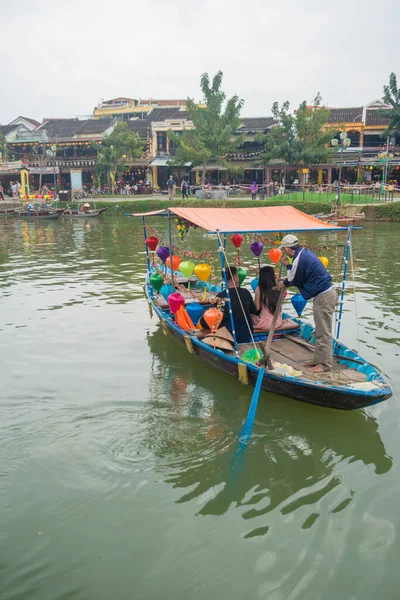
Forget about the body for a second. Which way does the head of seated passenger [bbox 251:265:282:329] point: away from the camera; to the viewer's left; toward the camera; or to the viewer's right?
away from the camera

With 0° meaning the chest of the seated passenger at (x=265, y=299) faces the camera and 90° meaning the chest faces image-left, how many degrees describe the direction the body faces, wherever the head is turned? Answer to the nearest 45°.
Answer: approximately 180°

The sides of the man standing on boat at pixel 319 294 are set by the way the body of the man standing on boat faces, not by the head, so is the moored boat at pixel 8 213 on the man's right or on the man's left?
on the man's right

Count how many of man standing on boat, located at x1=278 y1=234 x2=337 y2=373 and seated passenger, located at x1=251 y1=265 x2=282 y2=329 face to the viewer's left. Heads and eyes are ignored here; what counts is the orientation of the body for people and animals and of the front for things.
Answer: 1

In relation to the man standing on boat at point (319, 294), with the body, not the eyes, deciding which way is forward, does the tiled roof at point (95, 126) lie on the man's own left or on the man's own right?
on the man's own right

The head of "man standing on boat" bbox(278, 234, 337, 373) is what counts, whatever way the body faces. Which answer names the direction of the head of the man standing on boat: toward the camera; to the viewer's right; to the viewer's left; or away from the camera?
to the viewer's left

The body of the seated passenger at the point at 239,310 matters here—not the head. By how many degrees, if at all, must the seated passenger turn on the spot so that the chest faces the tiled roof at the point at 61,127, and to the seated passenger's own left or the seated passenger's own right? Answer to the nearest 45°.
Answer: approximately 45° to the seated passenger's own right
